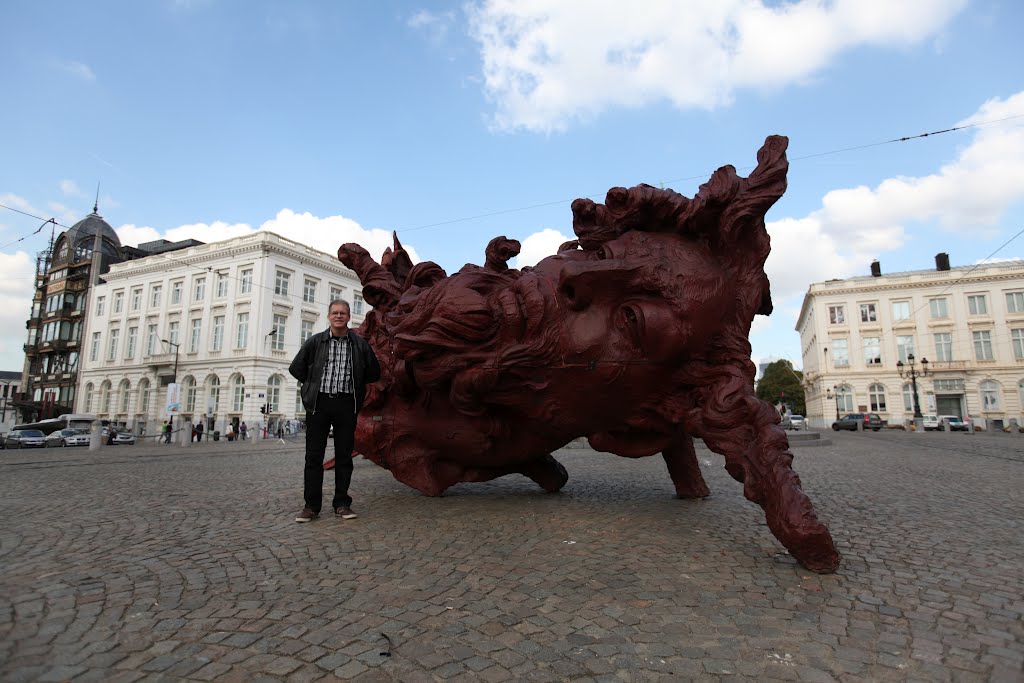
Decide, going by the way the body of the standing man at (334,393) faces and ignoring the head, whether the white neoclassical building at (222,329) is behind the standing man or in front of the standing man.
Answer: behind

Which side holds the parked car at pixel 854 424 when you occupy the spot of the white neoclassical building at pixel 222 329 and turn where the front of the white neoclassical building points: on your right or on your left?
on your left

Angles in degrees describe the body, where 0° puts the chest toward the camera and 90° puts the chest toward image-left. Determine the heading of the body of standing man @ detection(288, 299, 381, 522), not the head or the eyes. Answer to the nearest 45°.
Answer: approximately 0°

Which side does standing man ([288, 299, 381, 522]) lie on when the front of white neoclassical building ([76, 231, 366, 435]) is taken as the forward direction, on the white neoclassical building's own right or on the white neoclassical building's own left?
on the white neoclassical building's own left

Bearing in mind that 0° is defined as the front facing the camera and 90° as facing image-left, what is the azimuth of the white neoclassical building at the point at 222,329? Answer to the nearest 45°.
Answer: approximately 45°

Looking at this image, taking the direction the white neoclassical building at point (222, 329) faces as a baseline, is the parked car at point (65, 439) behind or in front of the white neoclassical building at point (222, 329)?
in front

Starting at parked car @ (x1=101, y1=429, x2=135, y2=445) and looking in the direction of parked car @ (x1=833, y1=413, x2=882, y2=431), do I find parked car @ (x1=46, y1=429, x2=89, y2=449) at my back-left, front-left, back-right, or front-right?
back-right

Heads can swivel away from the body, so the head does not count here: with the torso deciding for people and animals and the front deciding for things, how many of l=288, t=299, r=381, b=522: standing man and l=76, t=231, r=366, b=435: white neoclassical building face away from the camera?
0
